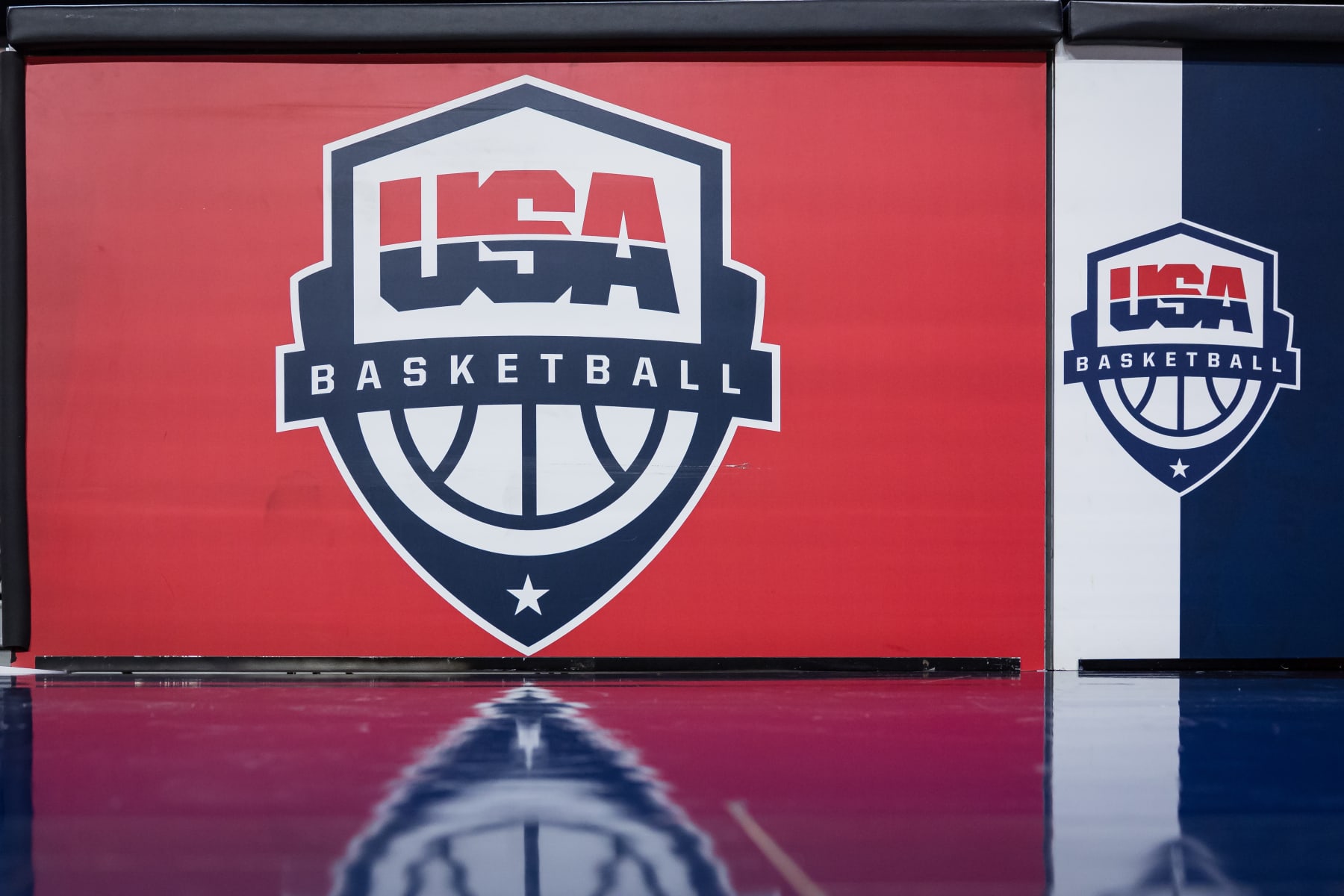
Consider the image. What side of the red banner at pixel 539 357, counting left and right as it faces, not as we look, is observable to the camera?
front
